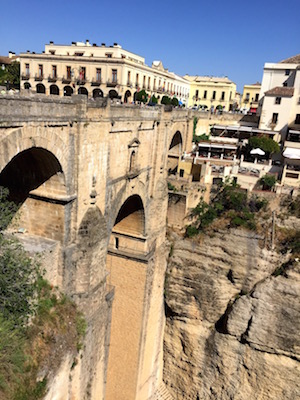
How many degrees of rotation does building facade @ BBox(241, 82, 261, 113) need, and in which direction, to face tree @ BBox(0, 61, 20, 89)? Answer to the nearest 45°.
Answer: approximately 45° to its right

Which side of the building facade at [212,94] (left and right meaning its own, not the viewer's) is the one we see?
front

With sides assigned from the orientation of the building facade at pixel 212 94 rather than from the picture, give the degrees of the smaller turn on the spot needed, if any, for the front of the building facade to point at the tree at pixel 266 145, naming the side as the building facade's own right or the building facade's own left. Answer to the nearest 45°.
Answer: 0° — it already faces it

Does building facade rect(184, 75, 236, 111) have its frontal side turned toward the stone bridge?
yes

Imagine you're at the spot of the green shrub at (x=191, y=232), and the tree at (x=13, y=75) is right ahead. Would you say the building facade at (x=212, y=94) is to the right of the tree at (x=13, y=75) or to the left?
right

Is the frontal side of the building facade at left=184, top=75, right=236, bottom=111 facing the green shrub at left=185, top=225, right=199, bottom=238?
yes

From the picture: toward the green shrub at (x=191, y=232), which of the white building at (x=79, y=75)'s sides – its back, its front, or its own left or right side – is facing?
front

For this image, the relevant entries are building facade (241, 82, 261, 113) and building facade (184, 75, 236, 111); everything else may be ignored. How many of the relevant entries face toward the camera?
2

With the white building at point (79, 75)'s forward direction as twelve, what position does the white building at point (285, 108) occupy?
the white building at point (285, 108) is roughly at 11 o'clock from the white building at point (79, 75).

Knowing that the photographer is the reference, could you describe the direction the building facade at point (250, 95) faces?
facing the viewer

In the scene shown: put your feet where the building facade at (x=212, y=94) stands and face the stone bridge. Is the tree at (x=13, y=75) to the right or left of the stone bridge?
right

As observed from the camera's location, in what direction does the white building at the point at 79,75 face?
facing the viewer and to the right of the viewer

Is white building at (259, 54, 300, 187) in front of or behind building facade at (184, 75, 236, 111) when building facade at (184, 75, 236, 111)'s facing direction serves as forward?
in front

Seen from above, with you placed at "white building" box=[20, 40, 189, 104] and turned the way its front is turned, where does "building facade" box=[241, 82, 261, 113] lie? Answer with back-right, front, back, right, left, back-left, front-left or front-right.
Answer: left

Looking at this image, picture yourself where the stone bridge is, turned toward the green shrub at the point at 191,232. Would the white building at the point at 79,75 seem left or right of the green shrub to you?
left
